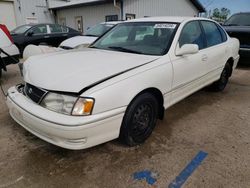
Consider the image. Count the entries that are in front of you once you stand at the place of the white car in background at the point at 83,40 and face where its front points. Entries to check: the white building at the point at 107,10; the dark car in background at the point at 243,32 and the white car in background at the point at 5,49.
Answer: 1

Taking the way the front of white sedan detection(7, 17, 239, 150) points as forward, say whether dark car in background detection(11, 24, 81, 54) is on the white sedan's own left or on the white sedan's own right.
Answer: on the white sedan's own right

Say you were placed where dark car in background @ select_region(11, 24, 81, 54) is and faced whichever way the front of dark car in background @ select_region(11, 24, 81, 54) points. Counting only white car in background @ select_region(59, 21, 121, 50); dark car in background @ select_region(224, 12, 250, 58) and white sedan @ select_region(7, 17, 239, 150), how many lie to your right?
0

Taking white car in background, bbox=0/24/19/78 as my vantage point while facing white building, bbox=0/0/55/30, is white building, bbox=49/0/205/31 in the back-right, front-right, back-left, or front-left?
front-right

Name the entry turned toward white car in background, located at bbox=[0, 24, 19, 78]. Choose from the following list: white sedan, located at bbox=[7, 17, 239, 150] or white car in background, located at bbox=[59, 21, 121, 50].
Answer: white car in background, located at bbox=[59, 21, 121, 50]

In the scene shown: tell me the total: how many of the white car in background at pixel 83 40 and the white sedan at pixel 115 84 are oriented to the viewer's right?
0

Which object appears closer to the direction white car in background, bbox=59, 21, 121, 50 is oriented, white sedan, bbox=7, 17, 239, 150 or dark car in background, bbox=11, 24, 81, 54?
the white sedan

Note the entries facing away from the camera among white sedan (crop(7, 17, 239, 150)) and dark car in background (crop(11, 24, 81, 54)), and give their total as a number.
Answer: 0

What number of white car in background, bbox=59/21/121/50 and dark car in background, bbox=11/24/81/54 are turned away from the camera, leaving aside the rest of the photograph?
0

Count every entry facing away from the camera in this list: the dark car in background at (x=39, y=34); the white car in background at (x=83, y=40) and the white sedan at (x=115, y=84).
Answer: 0

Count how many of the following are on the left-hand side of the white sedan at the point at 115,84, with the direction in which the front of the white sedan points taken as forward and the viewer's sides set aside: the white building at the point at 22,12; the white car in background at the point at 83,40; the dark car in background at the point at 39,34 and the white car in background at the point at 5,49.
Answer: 0

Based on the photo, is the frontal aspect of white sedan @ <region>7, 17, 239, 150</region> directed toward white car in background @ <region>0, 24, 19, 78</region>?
no

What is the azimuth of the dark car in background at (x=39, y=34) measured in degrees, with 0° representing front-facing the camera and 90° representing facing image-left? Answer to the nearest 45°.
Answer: approximately 45°

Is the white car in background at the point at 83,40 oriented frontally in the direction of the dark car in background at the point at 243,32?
no

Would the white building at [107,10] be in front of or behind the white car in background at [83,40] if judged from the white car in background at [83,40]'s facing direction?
behind

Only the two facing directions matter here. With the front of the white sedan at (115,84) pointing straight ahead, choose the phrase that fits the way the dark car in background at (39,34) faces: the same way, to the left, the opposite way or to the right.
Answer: the same way

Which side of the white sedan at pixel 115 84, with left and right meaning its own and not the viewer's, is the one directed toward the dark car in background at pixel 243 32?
back

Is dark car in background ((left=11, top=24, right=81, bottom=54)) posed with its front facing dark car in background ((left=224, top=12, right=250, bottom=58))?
no

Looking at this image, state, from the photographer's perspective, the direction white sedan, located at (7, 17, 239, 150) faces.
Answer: facing the viewer and to the left of the viewer

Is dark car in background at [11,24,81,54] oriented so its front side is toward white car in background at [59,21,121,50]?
no

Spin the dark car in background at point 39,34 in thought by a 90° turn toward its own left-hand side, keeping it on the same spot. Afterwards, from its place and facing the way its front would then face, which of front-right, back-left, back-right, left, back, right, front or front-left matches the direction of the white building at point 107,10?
left
